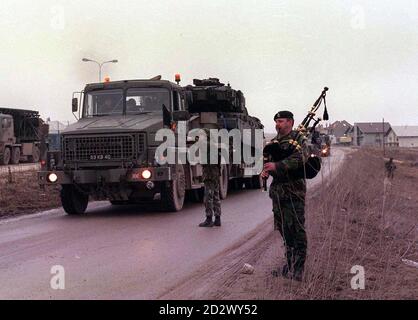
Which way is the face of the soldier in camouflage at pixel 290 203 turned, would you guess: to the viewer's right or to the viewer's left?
to the viewer's left

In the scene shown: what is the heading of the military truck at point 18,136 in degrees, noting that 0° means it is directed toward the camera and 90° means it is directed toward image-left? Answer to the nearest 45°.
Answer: approximately 45°

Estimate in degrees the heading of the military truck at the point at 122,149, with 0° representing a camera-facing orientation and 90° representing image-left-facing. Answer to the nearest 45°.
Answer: approximately 45°

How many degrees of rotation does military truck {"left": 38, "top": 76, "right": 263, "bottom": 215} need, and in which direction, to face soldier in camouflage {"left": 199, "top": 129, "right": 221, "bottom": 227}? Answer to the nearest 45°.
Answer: approximately 90° to its left

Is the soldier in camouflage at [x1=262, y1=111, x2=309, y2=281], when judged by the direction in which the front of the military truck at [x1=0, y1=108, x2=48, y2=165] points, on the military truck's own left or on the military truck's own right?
on the military truck's own left

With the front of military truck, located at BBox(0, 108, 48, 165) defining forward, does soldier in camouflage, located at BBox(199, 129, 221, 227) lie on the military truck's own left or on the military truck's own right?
on the military truck's own left

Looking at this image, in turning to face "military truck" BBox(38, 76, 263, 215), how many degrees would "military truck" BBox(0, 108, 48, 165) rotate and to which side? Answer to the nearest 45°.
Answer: approximately 45° to its left

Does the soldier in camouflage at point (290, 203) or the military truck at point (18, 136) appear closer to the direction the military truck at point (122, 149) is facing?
the soldier in camouflage
